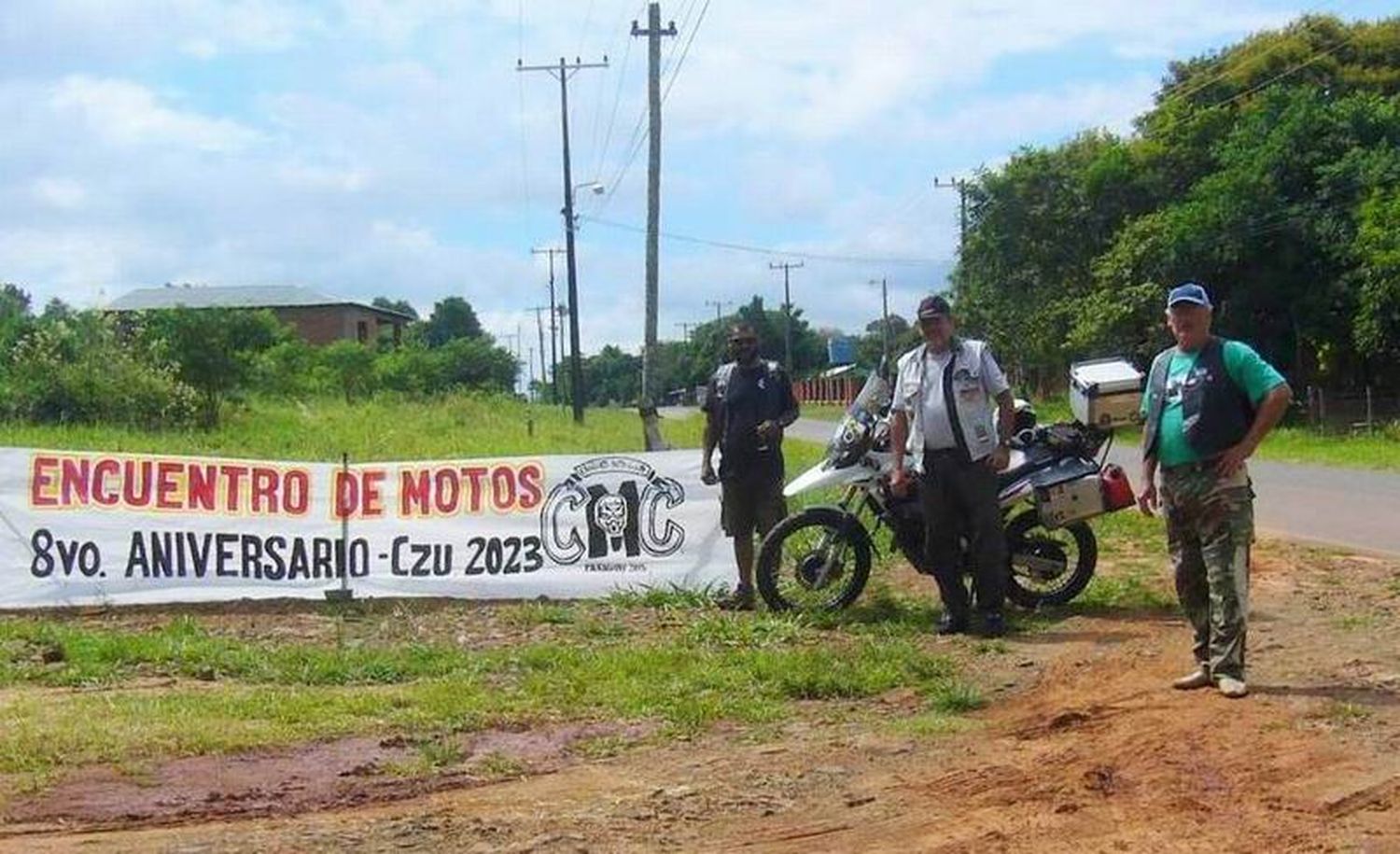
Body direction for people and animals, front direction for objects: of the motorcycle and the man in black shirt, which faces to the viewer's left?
the motorcycle

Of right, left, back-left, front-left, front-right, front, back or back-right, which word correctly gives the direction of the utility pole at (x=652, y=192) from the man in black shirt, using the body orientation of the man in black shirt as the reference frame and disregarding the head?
back

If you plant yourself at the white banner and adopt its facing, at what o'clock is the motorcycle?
The motorcycle is roughly at 10 o'clock from the white banner.

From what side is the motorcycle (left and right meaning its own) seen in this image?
left

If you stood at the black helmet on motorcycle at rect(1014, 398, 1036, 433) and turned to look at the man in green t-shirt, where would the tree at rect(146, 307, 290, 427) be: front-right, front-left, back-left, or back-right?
back-right

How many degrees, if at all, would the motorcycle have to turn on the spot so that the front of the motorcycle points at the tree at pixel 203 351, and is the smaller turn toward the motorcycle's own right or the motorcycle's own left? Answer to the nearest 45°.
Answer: approximately 45° to the motorcycle's own right

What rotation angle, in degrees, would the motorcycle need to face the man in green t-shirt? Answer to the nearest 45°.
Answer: approximately 135° to its left

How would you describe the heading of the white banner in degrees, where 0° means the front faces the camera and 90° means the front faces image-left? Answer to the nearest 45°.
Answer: approximately 0°

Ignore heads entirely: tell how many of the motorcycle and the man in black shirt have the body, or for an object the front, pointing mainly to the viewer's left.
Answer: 1

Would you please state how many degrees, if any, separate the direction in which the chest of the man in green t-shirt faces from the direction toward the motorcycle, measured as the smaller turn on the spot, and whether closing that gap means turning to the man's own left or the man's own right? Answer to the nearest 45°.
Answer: approximately 90° to the man's own right
